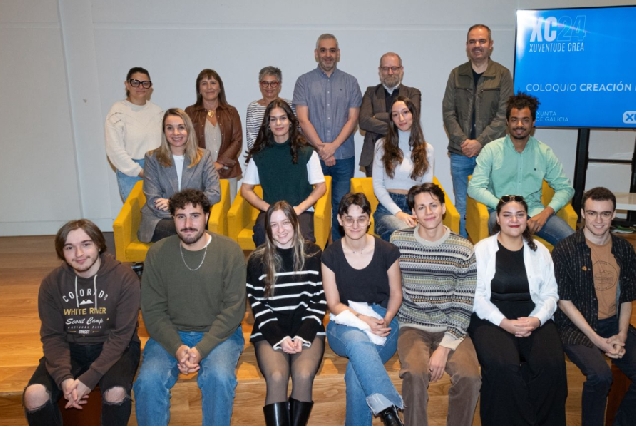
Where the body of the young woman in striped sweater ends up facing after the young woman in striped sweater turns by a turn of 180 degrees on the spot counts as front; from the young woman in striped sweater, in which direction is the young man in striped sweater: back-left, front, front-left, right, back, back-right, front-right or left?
right

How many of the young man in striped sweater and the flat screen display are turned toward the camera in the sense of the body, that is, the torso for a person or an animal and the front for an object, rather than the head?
2

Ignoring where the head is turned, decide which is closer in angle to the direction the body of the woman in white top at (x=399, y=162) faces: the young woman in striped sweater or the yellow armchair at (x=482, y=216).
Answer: the young woman in striped sweater

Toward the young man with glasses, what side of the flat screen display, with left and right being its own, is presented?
front

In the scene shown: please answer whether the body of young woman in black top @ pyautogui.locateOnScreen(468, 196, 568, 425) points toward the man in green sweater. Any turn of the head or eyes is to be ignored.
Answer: no

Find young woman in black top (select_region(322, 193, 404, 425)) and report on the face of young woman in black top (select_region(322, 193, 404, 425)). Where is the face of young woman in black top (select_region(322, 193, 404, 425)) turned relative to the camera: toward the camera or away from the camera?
toward the camera

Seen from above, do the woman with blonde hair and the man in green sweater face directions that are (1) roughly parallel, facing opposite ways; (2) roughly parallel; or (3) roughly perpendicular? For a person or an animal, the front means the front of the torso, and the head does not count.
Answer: roughly parallel

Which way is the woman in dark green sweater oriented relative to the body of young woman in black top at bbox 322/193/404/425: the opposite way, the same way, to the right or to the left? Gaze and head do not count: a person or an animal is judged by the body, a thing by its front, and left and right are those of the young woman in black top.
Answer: the same way

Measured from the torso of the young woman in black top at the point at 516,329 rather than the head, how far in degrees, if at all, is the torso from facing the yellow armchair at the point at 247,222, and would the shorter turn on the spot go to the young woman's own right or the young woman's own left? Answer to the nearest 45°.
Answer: approximately 90° to the young woman's own right

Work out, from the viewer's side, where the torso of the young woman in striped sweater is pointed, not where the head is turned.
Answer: toward the camera

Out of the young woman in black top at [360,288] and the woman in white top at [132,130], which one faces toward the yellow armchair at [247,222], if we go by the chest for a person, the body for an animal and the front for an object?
the woman in white top

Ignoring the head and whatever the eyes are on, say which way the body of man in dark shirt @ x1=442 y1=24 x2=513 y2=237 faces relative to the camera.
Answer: toward the camera

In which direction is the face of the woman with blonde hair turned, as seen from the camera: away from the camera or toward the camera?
toward the camera

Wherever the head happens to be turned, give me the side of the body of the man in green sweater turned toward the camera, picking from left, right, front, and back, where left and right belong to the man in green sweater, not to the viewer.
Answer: front

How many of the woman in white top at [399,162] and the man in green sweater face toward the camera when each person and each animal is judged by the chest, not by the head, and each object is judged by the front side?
2

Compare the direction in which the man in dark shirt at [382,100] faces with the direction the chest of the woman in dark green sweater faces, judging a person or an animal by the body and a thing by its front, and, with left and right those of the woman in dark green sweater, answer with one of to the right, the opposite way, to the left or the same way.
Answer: the same way

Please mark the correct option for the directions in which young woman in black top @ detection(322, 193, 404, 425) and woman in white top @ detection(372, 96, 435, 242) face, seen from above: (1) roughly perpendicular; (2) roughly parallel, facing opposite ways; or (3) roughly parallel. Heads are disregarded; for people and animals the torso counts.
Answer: roughly parallel

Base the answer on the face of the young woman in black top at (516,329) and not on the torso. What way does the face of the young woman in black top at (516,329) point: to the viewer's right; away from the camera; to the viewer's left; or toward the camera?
toward the camera
